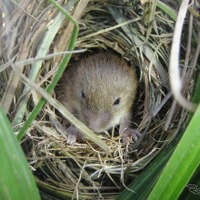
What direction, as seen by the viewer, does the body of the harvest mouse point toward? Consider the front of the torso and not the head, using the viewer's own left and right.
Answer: facing the viewer

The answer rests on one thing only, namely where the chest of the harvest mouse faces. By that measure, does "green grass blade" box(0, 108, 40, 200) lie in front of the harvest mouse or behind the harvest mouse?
in front

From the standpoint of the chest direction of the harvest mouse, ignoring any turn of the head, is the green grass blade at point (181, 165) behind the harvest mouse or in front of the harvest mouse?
in front

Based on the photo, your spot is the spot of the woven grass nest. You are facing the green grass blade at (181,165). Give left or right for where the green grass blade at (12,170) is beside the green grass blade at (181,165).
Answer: right
